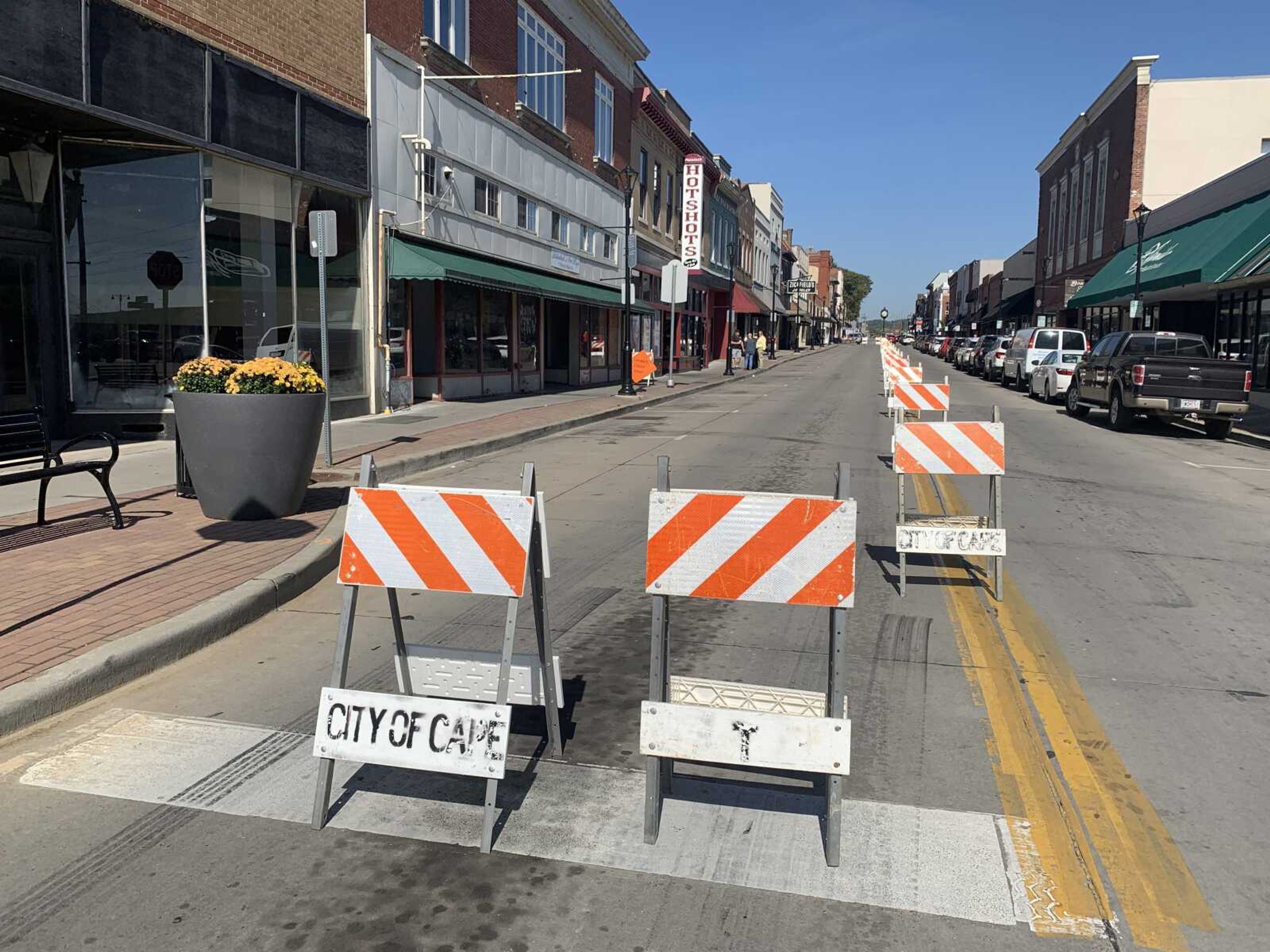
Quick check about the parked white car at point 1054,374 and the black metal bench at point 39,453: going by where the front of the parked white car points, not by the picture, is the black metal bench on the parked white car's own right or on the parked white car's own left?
on the parked white car's own left

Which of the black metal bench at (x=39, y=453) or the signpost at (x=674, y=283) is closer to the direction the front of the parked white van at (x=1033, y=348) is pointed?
the signpost

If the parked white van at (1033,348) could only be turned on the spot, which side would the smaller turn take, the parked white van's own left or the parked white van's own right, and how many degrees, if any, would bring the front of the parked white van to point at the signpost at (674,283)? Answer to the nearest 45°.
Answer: approximately 90° to the parked white van's own left

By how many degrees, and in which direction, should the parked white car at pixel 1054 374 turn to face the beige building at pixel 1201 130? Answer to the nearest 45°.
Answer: approximately 45° to its right

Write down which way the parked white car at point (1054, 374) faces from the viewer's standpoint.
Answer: facing away from the viewer and to the left of the viewer

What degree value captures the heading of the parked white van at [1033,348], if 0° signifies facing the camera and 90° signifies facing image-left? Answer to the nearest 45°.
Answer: approximately 135°

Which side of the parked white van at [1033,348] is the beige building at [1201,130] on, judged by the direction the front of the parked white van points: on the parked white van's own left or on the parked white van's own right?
on the parked white van's own right

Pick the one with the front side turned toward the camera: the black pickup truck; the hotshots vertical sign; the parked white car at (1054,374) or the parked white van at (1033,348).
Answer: the hotshots vertical sign

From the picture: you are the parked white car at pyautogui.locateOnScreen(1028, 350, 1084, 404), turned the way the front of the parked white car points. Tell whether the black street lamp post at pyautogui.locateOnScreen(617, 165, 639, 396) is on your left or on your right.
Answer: on your left

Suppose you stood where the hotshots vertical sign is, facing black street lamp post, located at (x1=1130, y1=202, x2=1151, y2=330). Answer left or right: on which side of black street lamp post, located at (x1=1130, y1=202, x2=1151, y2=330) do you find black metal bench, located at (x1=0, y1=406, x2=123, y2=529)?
right
